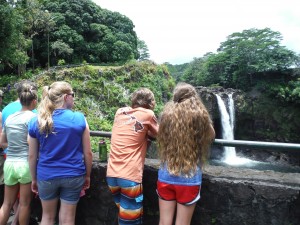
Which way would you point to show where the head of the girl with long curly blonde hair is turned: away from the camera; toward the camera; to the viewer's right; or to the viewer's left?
away from the camera

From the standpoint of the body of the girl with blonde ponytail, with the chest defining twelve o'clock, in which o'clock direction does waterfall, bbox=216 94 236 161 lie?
The waterfall is roughly at 1 o'clock from the girl with blonde ponytail.

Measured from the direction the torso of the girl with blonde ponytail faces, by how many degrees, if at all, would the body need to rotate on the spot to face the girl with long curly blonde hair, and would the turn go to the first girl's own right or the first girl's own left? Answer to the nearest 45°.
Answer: approximately 90° to the first girl's own right

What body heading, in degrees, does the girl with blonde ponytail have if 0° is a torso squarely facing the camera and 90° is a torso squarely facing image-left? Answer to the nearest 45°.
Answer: approximately 180°

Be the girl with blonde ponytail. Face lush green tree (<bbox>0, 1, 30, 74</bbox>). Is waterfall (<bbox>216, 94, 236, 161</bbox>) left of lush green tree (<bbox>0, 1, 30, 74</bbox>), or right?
right

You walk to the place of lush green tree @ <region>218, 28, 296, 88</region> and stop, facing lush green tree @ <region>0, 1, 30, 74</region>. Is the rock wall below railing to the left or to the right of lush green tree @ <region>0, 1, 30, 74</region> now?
left

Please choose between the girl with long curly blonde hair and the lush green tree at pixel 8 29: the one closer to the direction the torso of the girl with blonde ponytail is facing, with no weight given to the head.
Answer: the lush green tree

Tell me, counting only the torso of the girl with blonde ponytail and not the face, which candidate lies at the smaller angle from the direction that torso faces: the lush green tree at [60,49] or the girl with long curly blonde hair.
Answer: the lush green tree

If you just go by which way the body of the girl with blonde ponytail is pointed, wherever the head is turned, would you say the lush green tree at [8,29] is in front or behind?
in front

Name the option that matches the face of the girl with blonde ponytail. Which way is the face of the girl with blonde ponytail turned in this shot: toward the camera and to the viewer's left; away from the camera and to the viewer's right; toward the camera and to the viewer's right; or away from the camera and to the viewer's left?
away from the camera and to the viewer's right

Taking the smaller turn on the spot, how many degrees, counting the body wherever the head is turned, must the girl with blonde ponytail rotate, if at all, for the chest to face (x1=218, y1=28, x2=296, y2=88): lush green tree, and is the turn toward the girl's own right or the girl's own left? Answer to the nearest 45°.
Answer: approximately 45° to the girl's own right
